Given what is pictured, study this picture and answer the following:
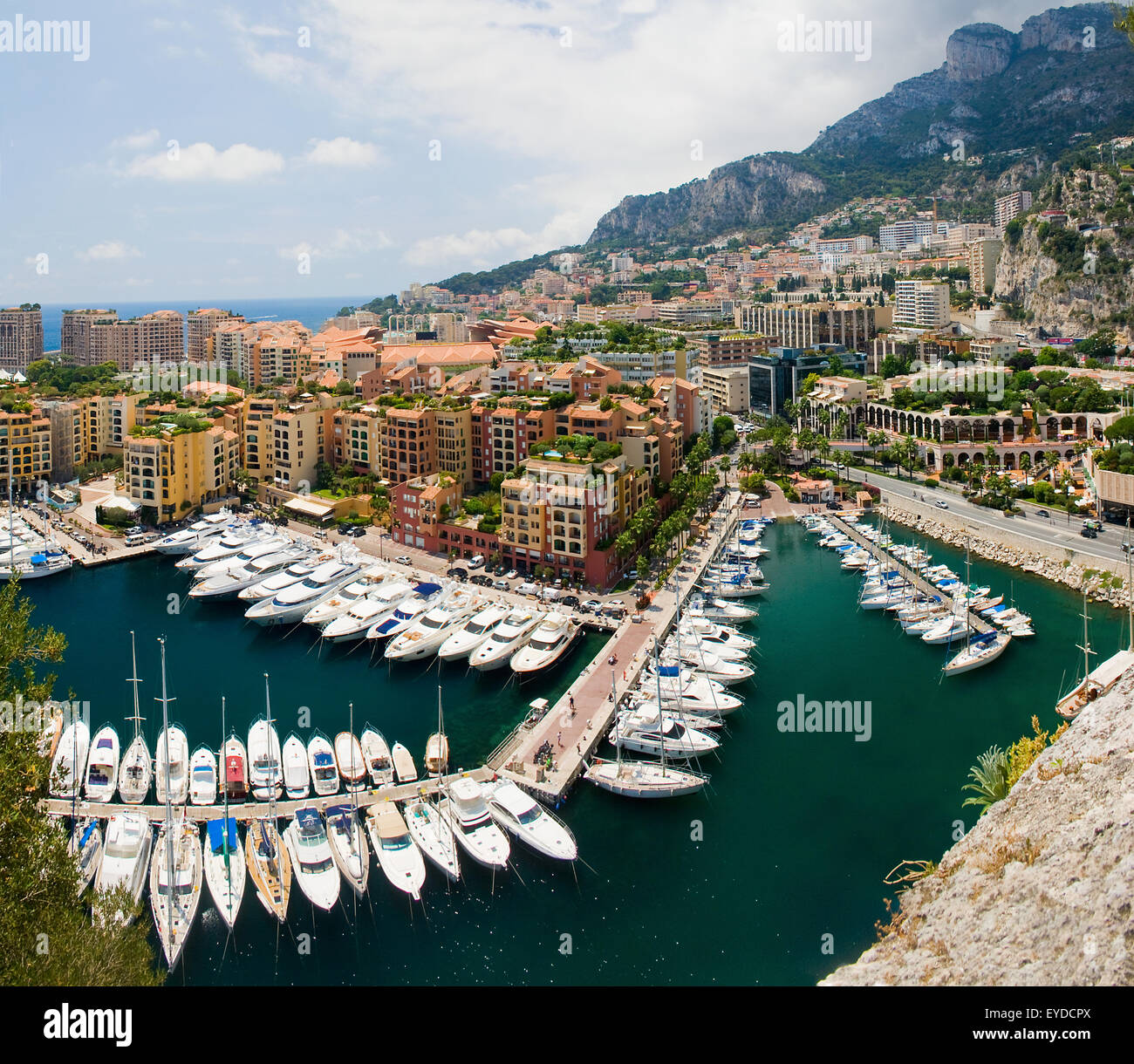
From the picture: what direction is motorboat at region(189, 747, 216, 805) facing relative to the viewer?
away from the camera

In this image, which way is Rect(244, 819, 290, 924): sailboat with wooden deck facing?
toward the camera

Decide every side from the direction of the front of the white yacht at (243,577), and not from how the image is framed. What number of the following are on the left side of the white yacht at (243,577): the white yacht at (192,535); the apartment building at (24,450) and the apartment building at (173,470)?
0

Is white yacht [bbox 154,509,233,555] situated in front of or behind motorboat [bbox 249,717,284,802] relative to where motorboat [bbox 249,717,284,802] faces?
in front

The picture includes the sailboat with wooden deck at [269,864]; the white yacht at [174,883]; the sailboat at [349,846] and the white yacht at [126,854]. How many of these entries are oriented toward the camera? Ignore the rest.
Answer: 4

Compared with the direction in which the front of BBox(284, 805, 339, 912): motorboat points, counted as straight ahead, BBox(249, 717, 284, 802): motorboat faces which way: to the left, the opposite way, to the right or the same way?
the opposite way

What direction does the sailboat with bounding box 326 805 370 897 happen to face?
toward the camera

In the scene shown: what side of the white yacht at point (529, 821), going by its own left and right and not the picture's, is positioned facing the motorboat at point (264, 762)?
back

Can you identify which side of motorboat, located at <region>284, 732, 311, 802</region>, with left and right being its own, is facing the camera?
back

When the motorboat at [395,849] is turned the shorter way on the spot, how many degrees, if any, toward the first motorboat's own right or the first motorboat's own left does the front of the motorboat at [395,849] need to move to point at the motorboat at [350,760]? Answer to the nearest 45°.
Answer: approximately 180°

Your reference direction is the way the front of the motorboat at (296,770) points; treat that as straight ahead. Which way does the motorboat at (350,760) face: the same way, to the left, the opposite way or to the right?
the same way

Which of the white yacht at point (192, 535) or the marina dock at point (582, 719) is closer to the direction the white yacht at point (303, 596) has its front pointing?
the marina dock
